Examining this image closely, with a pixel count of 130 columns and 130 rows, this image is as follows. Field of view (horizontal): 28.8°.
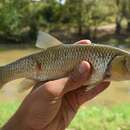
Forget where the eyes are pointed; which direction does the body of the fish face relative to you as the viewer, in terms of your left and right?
facing to the right of the viewer

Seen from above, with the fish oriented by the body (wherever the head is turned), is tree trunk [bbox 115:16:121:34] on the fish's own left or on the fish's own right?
on the fish's own left
